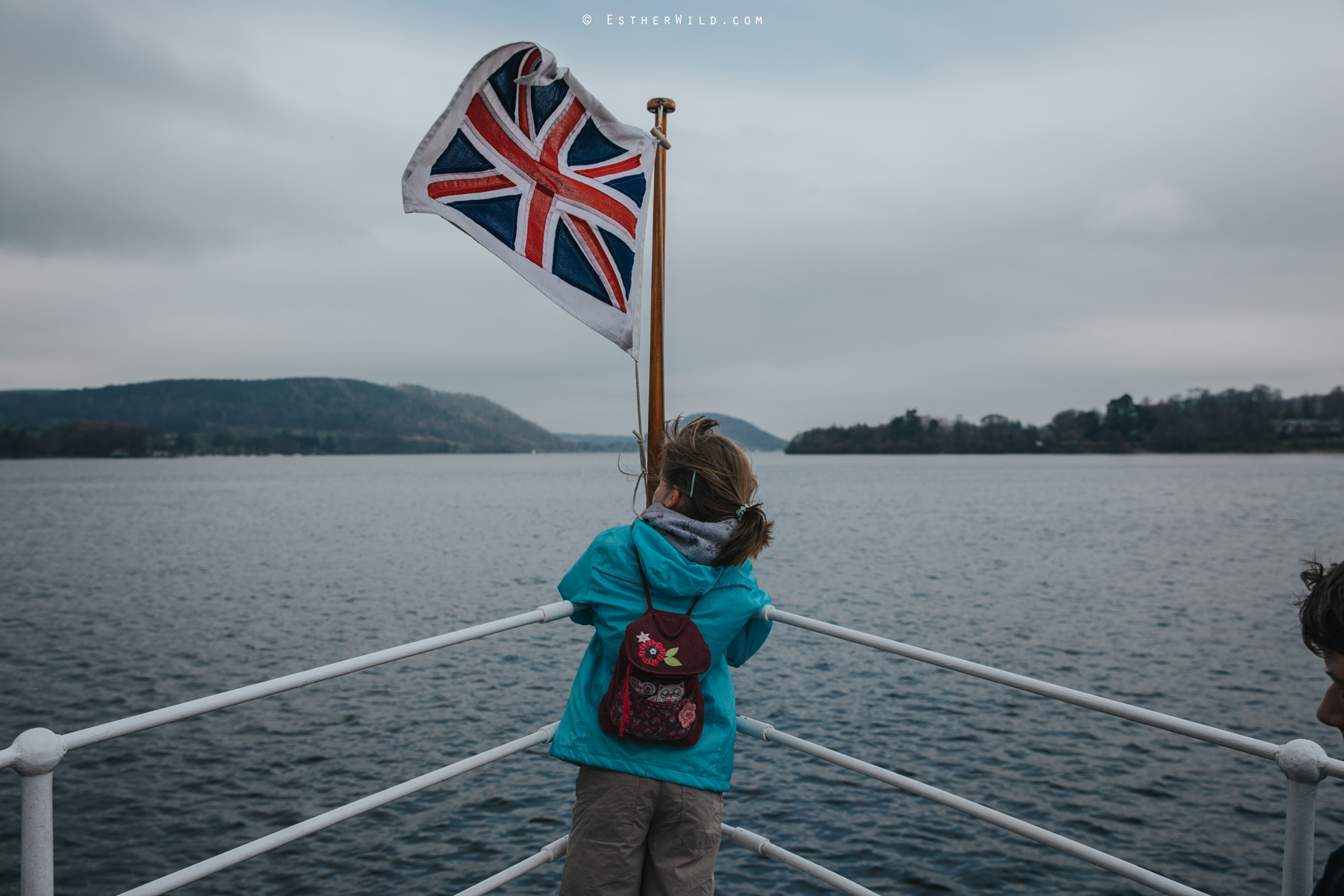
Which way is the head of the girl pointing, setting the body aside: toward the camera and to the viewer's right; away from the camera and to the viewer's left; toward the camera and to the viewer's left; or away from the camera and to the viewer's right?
away from the camera and to the viewer's left

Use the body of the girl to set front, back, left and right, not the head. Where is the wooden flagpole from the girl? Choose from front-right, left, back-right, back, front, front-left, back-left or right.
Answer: front

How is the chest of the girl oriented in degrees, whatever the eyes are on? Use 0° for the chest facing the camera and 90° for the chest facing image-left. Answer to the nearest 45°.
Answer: approximately 180°

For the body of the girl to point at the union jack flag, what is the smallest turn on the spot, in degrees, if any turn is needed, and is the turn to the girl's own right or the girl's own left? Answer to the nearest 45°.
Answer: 0° — they already face it
